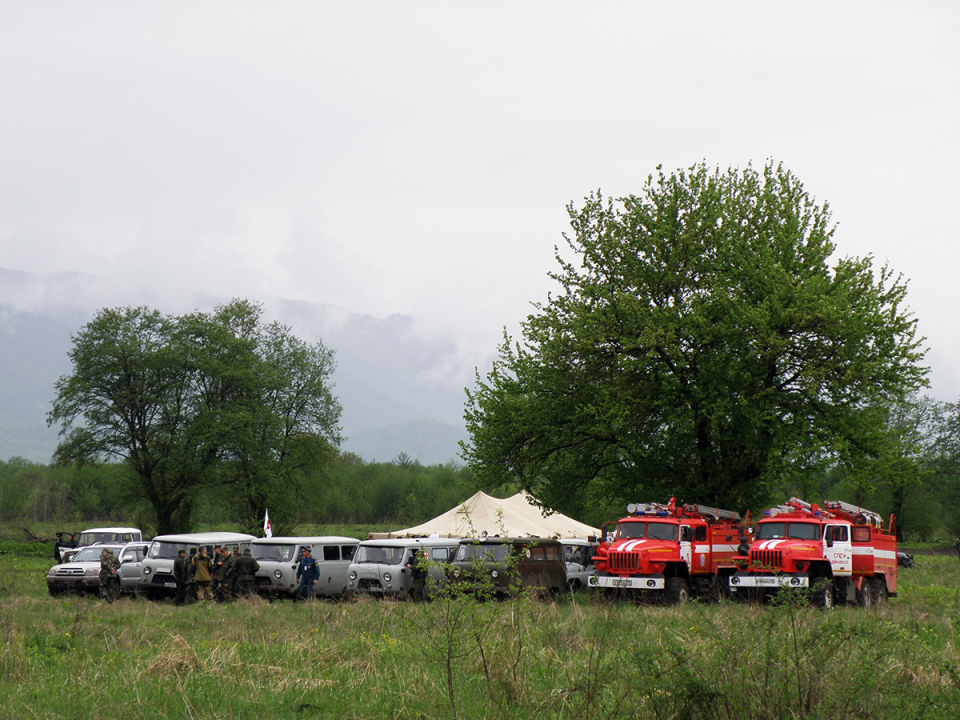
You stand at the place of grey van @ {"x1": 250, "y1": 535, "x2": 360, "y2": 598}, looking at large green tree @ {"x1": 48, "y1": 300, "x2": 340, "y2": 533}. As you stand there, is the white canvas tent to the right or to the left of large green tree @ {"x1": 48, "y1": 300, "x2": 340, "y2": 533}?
right

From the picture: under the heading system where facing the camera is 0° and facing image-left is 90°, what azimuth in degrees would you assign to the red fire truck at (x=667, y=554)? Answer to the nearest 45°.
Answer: approximately 45°

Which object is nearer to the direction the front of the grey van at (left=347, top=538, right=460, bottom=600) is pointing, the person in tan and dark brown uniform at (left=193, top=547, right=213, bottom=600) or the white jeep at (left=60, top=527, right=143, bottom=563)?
the person in tan and dark brown uniform

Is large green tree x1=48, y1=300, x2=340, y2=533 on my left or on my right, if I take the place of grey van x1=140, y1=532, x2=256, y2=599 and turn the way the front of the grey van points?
on my right

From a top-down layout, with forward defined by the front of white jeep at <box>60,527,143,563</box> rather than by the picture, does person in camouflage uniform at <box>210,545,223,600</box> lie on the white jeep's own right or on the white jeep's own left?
on the white jeep's own left

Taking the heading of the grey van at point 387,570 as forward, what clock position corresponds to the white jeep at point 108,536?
The white jeep is roughly at 3 o'clock from the grey van.

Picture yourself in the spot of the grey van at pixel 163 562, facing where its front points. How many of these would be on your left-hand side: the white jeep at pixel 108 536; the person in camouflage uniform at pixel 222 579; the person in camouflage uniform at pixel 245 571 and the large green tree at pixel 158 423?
2

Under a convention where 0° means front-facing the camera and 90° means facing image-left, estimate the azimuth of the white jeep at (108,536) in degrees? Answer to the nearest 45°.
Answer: approximately 45°

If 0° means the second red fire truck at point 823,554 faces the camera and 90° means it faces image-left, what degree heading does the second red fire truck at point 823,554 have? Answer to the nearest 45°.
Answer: approximately 45°
